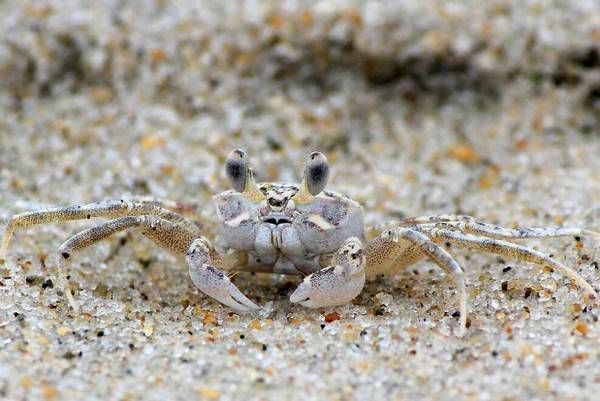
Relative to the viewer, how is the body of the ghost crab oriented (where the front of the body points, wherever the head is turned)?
toward the camera
